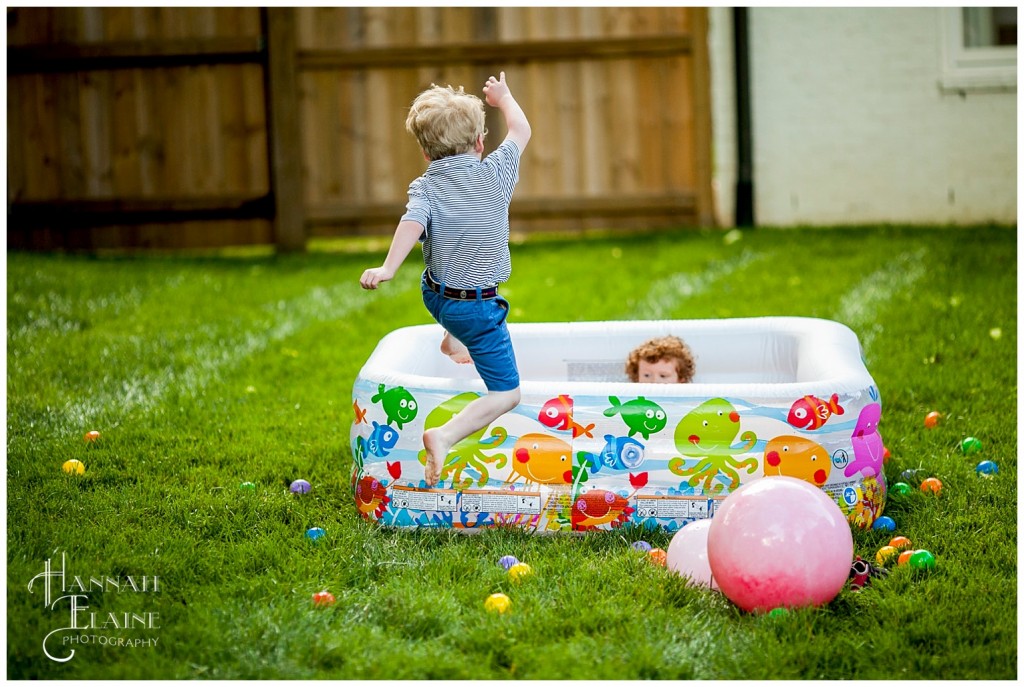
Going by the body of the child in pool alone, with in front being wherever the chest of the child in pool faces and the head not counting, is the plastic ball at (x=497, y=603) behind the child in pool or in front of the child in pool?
in front

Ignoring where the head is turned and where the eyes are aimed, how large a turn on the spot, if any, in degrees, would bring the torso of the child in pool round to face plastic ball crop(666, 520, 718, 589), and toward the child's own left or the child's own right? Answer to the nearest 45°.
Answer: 0° — they already face it

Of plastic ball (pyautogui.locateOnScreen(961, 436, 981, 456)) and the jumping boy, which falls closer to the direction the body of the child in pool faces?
the jumping boy

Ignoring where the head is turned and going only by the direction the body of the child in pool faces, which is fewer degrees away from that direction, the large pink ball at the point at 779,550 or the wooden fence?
the large pink ball

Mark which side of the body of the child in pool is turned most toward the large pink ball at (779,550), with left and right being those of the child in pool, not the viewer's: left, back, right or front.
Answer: front

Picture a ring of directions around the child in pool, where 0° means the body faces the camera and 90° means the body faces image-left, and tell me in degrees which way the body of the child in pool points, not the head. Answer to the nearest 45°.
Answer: approximately 0°

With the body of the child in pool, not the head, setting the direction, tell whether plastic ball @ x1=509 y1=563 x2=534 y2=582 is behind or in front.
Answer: in front
